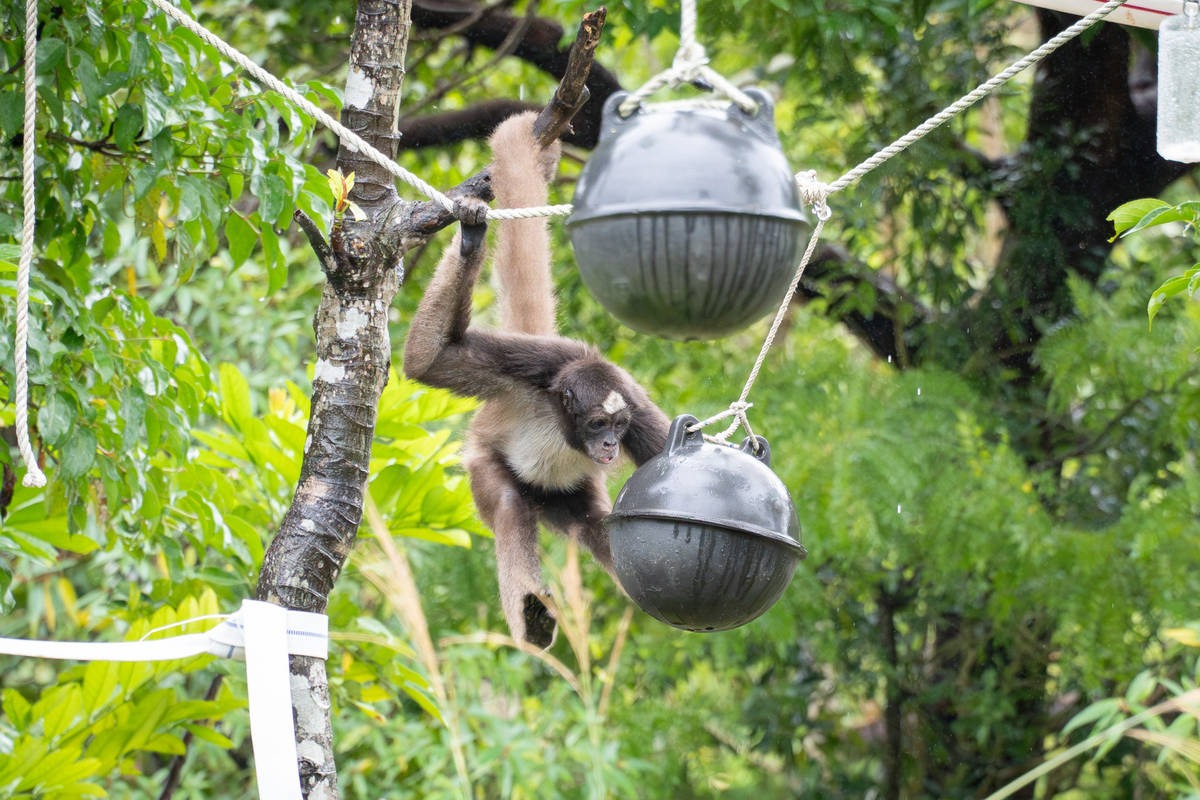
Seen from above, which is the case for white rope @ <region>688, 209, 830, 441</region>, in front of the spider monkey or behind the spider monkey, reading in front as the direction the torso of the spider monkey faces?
in front

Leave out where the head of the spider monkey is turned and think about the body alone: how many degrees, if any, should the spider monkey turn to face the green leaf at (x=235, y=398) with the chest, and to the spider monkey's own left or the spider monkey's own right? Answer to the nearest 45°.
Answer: approximately 135° to the spider monkey's own right

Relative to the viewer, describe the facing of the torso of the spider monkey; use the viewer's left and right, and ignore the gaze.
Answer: facing the viewer and to the right of the viewer

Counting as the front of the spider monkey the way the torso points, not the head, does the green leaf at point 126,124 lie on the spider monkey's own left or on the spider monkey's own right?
on the spider monkey's own right

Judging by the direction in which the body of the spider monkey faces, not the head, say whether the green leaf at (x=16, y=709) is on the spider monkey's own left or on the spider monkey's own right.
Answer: on the spider monkey's own right

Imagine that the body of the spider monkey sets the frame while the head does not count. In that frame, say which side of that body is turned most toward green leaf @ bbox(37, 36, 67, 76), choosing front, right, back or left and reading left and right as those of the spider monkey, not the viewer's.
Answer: right
